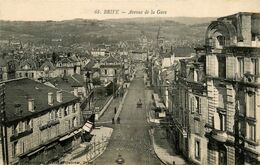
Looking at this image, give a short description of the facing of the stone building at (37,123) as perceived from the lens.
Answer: facing the viewer and to the right of the viewer

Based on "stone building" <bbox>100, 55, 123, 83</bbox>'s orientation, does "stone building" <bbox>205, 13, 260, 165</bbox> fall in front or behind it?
in front

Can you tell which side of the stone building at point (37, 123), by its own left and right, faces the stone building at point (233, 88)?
front

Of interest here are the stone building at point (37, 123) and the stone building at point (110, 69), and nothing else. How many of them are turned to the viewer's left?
0

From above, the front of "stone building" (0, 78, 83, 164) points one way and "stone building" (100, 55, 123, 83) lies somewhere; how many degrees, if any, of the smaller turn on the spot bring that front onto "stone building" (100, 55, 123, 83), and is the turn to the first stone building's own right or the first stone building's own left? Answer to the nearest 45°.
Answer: approximately 90° to the first stone building's own left

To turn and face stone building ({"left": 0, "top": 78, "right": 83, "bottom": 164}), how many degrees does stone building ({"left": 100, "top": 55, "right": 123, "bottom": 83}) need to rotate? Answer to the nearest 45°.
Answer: approximately 45° to its right
